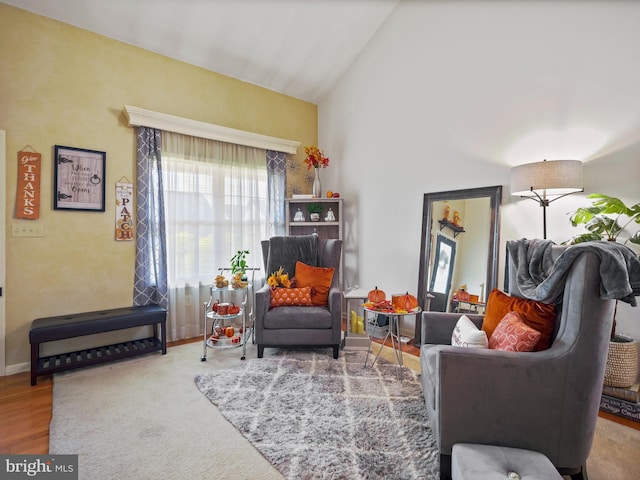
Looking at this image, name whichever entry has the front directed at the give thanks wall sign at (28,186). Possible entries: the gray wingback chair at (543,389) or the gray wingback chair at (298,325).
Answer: the gray wingback chair at (543,389)

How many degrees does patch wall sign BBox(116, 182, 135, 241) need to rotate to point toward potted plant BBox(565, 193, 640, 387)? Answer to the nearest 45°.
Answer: approximately 45° to its left

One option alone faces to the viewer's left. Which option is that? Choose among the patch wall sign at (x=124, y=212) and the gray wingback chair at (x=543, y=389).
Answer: the gray wingback chair

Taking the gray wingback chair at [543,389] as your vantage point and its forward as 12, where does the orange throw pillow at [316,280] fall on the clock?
The orange throw pillow is roughly at 1 o'clock from the gray wingback chair.

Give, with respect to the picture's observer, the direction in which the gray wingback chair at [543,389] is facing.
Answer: facing to the left of the viewer

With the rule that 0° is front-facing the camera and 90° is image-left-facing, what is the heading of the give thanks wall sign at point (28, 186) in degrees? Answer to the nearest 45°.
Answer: approximately 0°

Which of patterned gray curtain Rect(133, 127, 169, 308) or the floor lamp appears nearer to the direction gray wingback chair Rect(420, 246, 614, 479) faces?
the patterned gray curtain

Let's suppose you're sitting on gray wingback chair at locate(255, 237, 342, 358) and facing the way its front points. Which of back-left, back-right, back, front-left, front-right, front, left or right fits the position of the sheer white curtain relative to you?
back-right
